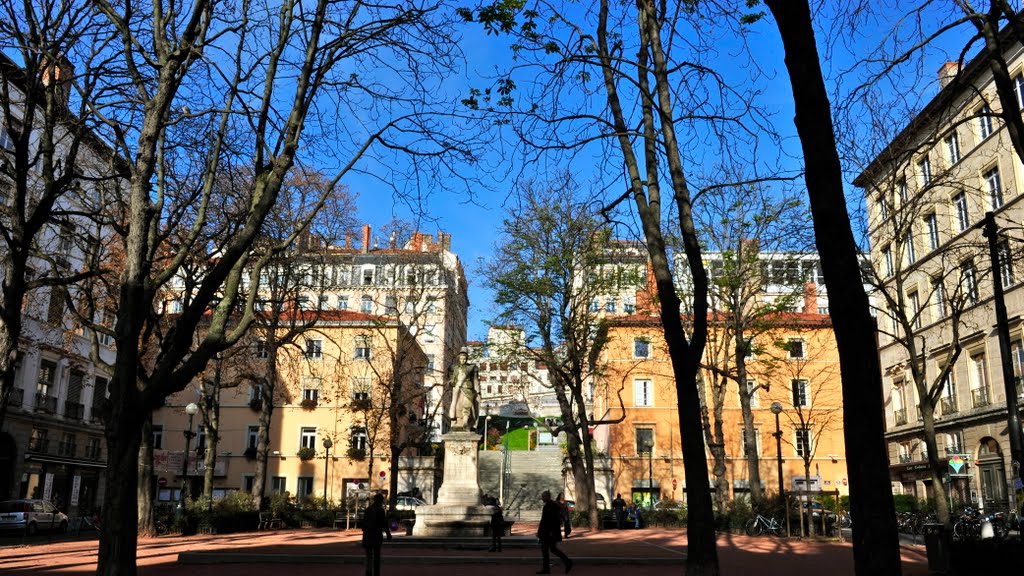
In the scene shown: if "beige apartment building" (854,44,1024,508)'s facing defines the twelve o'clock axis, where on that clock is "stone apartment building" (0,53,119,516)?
The stone apartment building is roughly at 1 o'clock from the beige apartment building.

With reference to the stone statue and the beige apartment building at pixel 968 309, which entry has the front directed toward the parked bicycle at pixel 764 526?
the beige apartment building

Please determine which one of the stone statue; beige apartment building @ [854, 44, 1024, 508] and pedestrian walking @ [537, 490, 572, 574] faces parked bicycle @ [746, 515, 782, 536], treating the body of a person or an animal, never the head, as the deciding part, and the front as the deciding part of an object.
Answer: the beige apartment building

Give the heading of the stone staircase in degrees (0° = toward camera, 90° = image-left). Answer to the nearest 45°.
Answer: approximately 0°

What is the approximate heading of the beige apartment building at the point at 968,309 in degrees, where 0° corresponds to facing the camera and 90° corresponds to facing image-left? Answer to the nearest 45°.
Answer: approximately 45°

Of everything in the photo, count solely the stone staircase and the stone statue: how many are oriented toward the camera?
2
